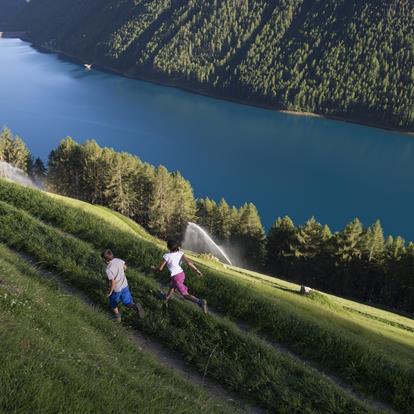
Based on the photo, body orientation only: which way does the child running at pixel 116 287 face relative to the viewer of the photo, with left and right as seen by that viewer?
facing away from the viewer and to the left of the viewer

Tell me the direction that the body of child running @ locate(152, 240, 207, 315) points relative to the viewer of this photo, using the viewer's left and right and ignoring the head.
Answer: facing away from the viewer and to the left of the viewer
